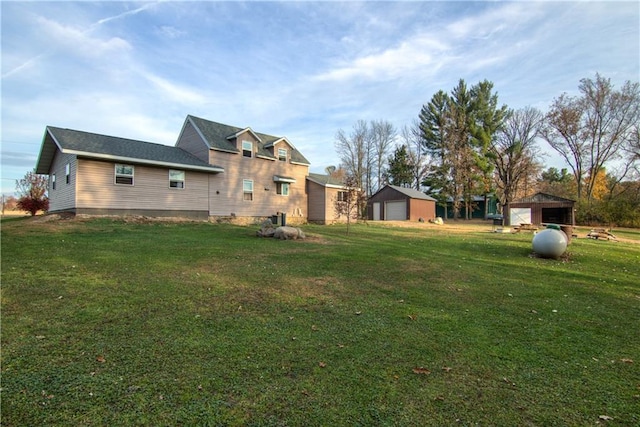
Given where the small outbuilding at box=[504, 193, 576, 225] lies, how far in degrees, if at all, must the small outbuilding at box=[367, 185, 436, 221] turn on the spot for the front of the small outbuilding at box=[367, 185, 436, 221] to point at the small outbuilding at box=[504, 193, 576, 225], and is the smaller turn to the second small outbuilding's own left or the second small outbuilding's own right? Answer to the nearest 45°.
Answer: approximately 135° to the second small outbuilding's own left

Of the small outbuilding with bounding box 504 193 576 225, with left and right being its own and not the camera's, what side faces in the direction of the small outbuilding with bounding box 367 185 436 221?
right

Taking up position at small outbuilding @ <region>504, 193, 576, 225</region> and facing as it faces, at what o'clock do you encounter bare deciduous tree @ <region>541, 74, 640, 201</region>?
The bare deciduous tree is roughly at 7 o'clock from the small outbuilding.

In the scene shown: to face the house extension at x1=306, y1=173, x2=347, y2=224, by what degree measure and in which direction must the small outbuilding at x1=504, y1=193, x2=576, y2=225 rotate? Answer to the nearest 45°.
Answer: approximately 45° to its right

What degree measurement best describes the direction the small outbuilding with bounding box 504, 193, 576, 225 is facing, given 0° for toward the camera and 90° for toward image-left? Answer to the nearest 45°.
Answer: approximately 0°

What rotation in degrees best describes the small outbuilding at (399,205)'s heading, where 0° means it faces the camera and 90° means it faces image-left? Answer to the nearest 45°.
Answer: approximately 45°
